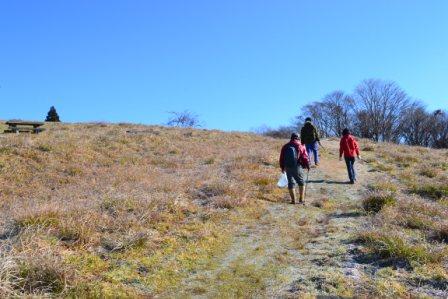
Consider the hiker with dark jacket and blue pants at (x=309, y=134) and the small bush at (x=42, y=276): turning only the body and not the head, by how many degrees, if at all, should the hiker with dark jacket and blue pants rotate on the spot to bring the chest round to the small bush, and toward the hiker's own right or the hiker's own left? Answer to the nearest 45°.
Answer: approximately 180°

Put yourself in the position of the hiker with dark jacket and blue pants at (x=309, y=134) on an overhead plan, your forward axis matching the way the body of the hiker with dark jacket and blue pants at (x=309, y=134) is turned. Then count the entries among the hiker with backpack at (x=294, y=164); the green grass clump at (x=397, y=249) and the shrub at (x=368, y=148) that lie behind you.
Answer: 2

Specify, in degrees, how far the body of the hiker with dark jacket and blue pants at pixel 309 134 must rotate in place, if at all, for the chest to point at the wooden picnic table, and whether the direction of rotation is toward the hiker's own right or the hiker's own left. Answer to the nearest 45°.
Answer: approximately 90° to the hiker's own left

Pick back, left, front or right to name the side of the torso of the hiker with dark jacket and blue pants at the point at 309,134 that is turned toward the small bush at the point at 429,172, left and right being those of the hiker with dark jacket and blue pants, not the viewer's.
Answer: right

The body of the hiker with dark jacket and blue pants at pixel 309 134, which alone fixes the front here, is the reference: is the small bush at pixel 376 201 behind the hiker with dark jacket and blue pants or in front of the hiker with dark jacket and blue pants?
behind

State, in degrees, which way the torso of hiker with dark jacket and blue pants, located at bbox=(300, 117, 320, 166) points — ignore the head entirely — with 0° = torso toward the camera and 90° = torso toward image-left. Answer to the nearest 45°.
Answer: approximately 180°

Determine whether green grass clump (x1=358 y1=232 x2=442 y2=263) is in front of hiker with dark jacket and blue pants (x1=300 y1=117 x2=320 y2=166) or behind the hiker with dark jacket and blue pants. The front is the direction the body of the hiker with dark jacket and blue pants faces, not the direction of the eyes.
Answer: behind

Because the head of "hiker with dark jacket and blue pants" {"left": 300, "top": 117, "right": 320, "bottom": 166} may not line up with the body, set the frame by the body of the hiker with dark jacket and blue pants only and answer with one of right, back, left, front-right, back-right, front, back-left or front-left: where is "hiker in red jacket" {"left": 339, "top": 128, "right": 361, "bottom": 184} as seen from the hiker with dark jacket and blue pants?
back-right

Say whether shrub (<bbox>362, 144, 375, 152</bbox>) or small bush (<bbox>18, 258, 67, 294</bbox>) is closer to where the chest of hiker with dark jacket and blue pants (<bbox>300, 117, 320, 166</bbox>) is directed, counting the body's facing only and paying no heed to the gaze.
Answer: the shrub

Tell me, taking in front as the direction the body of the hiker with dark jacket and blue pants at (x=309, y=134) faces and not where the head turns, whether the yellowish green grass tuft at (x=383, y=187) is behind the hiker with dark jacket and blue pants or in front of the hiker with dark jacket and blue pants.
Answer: behind

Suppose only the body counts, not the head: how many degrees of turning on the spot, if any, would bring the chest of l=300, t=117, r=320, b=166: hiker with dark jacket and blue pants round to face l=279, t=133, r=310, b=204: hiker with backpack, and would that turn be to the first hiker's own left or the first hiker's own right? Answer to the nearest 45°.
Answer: approximately 180°
